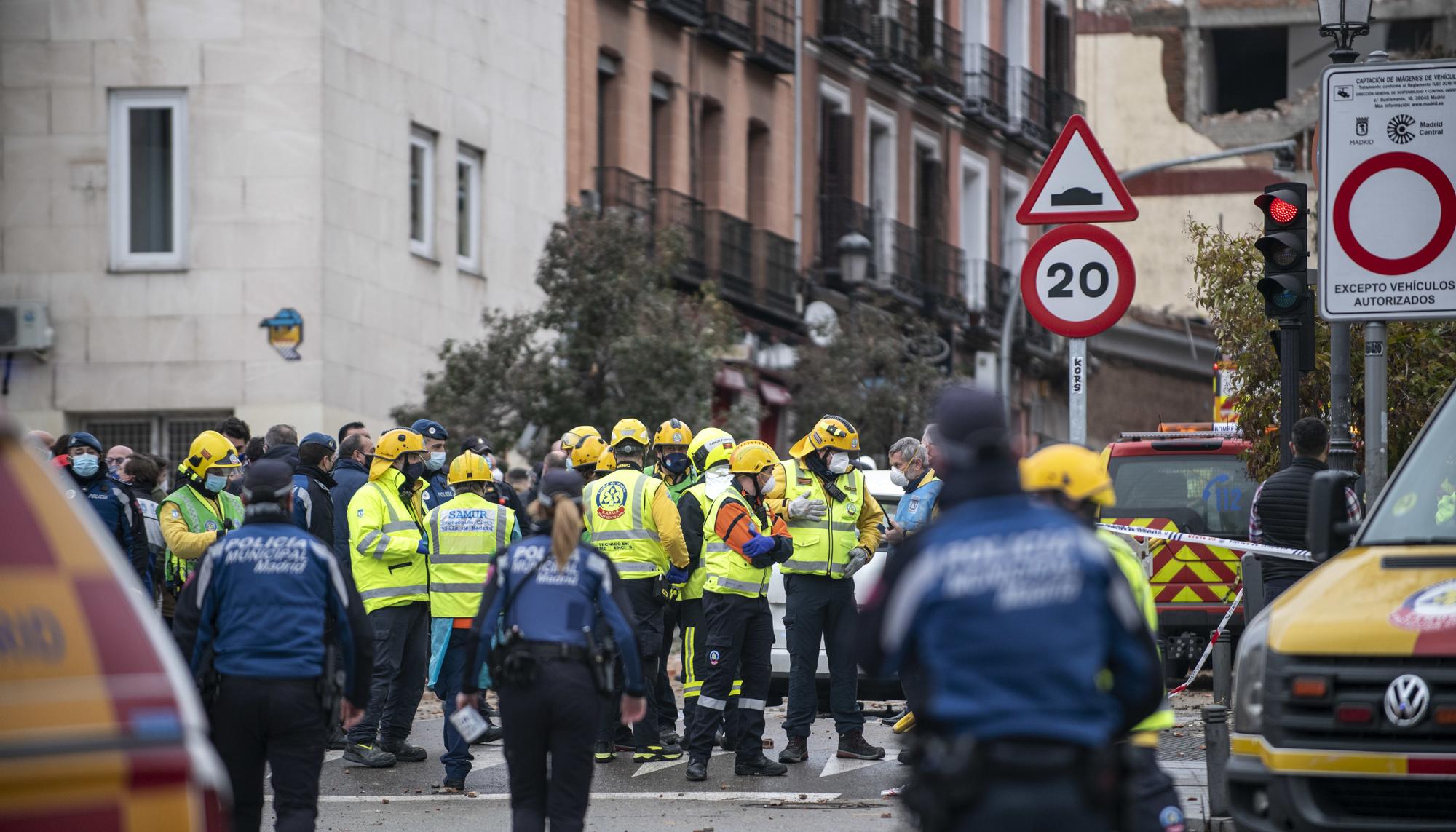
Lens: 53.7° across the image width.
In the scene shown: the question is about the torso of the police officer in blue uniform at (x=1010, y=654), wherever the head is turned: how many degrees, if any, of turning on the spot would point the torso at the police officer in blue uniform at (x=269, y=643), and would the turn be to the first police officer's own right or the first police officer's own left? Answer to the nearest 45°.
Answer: approximately 45° to the first police officer's own left

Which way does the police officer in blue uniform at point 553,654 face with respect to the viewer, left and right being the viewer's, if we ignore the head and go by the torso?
facing away from the viewer

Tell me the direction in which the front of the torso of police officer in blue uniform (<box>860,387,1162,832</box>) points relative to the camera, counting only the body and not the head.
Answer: away from the camera

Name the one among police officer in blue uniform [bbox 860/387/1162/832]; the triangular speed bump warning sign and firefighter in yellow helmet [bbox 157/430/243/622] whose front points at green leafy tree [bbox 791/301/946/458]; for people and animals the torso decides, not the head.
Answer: the police officer in blue uniform

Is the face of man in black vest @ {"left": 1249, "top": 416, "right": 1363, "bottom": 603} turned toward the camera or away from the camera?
away from the camera

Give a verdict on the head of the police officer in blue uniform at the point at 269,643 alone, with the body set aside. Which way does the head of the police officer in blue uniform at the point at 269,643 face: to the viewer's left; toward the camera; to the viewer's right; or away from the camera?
away from the camera

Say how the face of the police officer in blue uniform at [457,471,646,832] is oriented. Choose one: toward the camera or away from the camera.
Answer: away from the camera

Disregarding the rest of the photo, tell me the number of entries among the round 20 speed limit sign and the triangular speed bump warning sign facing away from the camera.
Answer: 0

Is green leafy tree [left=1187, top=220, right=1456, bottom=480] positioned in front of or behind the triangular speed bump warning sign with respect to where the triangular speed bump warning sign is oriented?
behind

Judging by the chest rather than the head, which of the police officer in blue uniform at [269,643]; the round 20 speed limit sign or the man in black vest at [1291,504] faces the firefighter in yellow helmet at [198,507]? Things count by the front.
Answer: the police officer in blue uniform
